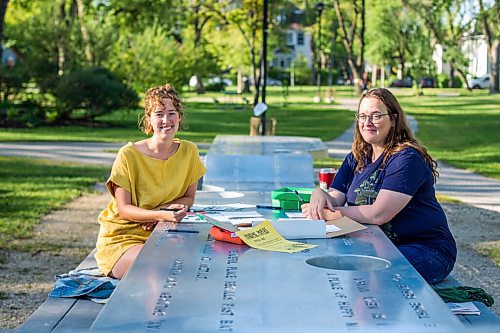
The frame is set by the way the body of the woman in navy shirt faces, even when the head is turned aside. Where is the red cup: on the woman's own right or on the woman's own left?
on the woman's own right

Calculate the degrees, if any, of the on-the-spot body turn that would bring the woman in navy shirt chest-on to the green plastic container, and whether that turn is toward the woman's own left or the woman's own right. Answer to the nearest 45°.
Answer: approximately 90° to the woman's own right

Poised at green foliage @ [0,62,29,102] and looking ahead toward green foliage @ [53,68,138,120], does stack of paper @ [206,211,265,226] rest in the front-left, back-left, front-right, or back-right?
front-right

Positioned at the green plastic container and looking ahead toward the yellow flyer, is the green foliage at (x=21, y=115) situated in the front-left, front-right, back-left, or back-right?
back-right

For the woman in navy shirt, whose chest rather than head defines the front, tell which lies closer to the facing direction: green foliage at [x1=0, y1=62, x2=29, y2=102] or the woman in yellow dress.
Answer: the woman in yellow dress

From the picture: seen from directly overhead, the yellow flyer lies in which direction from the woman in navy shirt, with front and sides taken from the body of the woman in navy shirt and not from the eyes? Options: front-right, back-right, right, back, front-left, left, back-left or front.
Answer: front

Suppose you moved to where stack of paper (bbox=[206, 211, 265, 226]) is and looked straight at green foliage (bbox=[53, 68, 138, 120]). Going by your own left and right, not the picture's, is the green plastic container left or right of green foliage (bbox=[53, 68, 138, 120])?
right

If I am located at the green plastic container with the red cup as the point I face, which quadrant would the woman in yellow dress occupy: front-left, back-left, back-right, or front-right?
back-left

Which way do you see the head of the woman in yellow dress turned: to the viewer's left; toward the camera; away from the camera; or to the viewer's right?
toward the camera

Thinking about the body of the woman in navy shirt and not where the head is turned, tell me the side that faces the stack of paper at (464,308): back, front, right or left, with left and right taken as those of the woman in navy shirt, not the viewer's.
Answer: left

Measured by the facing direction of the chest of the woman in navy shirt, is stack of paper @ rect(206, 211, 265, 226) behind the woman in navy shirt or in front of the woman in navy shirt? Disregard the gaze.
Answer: in front
